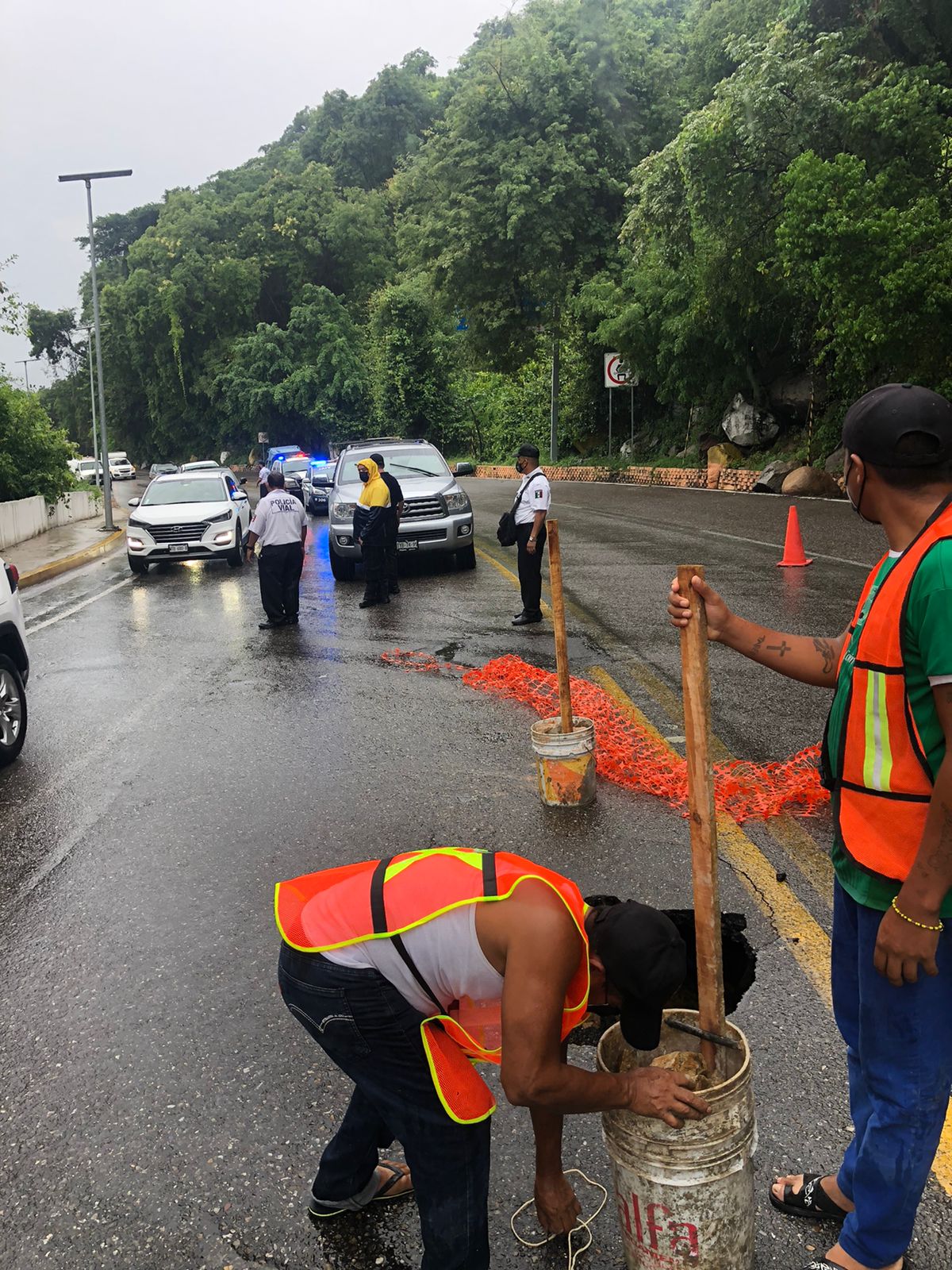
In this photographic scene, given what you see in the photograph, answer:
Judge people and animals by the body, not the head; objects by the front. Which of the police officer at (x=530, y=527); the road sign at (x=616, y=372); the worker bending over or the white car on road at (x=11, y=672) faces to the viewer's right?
the worker bending over

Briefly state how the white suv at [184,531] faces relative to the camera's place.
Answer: facing the viewer

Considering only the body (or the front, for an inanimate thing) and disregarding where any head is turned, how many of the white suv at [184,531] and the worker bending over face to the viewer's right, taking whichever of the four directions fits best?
1

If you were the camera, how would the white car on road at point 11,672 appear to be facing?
facing the viewer and to the left of the viewer

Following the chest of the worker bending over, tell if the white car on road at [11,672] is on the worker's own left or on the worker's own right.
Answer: on the worker's own left

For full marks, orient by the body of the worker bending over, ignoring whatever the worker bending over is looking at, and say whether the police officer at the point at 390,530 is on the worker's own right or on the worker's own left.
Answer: on the worker's own left

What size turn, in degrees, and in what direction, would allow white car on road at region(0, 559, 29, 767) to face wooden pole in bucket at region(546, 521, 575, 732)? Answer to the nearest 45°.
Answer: approximately 90° to its left

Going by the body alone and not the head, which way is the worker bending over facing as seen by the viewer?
to the viewer's right

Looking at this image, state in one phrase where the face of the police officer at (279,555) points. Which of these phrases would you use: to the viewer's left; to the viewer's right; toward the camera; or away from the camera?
away from the camera

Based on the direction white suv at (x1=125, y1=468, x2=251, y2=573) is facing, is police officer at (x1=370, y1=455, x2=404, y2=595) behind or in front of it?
in front

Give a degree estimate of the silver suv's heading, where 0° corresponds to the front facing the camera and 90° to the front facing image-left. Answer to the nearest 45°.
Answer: approximately 0°
